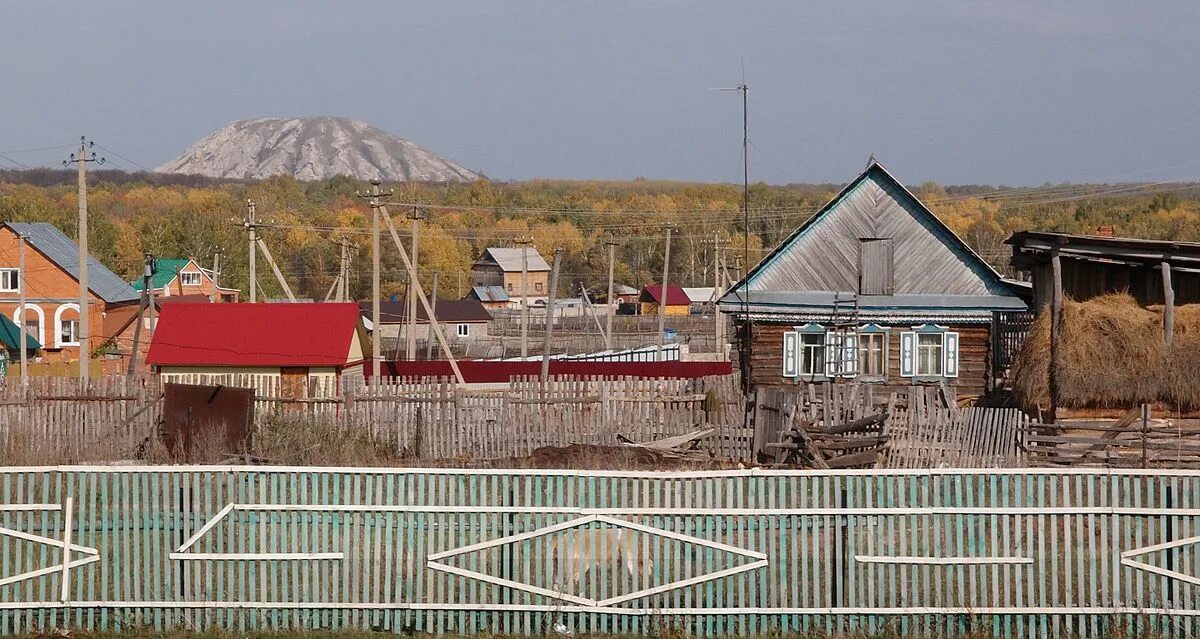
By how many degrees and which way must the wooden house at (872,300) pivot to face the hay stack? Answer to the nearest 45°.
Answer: approximately 45° to its left

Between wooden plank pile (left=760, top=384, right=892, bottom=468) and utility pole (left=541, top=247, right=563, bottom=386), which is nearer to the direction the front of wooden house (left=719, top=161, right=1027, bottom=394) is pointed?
the wooden plank pile

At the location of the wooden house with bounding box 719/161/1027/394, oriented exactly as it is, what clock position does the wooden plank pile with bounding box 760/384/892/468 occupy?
The wooden plank pile is roughly at 12 o'clock from the wooden house.

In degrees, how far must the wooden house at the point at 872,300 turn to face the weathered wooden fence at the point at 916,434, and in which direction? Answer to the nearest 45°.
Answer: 0° — it already faces it

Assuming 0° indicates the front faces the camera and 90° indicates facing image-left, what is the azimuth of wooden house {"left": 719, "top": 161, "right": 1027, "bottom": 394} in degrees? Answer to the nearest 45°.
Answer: approximately 0°

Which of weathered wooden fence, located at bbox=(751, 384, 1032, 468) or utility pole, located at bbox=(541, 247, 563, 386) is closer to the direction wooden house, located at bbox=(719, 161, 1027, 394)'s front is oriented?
the weathered wooden fence

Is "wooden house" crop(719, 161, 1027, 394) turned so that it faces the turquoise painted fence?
yes

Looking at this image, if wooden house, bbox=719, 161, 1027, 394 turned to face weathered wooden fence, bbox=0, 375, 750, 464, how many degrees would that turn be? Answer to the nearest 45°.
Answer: approximately 45° to its right

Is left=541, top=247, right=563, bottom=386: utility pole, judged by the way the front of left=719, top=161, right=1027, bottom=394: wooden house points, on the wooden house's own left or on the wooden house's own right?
on the wooden house's own right

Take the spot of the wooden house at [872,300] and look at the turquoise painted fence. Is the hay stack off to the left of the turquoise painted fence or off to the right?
left
